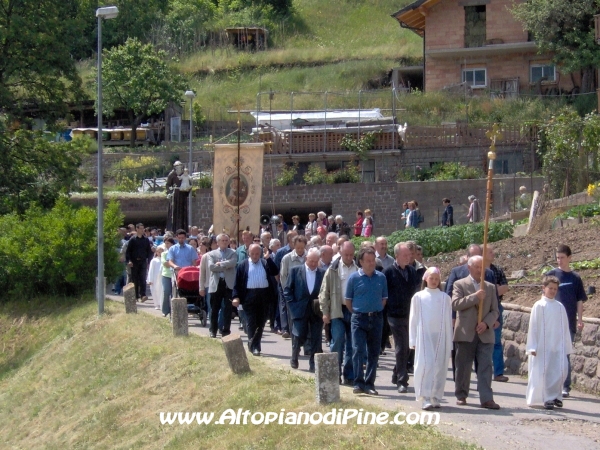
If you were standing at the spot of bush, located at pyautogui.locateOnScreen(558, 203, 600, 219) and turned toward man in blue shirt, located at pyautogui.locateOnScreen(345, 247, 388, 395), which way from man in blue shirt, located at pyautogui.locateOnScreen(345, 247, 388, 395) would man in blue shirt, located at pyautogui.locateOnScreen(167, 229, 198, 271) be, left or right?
right

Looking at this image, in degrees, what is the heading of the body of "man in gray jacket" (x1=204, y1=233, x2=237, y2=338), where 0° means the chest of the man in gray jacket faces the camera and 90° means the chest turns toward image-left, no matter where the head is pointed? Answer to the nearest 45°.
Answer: approximately 0°

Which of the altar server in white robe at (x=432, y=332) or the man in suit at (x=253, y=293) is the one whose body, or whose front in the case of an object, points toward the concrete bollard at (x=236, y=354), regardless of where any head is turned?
the man in suit

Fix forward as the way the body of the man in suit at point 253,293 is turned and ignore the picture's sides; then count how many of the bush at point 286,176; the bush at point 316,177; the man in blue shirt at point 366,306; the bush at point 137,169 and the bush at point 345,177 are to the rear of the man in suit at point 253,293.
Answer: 4

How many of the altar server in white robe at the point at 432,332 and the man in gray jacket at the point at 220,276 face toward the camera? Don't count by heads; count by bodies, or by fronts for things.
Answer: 2

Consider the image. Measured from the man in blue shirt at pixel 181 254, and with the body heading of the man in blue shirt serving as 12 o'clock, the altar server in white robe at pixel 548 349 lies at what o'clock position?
The altar server in white robe is roughly at 11 o'clock from the man in blue shirt.

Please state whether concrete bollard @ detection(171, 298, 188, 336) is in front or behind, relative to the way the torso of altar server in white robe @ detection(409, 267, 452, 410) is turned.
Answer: behind

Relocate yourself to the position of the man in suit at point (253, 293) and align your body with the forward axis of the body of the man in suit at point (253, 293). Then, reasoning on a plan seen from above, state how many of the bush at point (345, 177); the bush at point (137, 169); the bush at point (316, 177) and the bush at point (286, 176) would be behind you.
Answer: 4

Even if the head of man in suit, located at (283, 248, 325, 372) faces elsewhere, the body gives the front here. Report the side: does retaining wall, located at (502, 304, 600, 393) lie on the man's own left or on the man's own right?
on the man's own left

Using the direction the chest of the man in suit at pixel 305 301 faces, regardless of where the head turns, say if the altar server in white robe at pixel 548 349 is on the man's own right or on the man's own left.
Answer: on the man's own left

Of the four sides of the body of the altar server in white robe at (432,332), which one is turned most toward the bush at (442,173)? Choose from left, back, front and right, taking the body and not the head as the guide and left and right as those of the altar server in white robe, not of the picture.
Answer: back

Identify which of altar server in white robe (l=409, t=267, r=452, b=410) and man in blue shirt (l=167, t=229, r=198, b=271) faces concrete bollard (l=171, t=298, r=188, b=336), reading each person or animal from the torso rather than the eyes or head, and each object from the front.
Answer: the man in blue shirt
